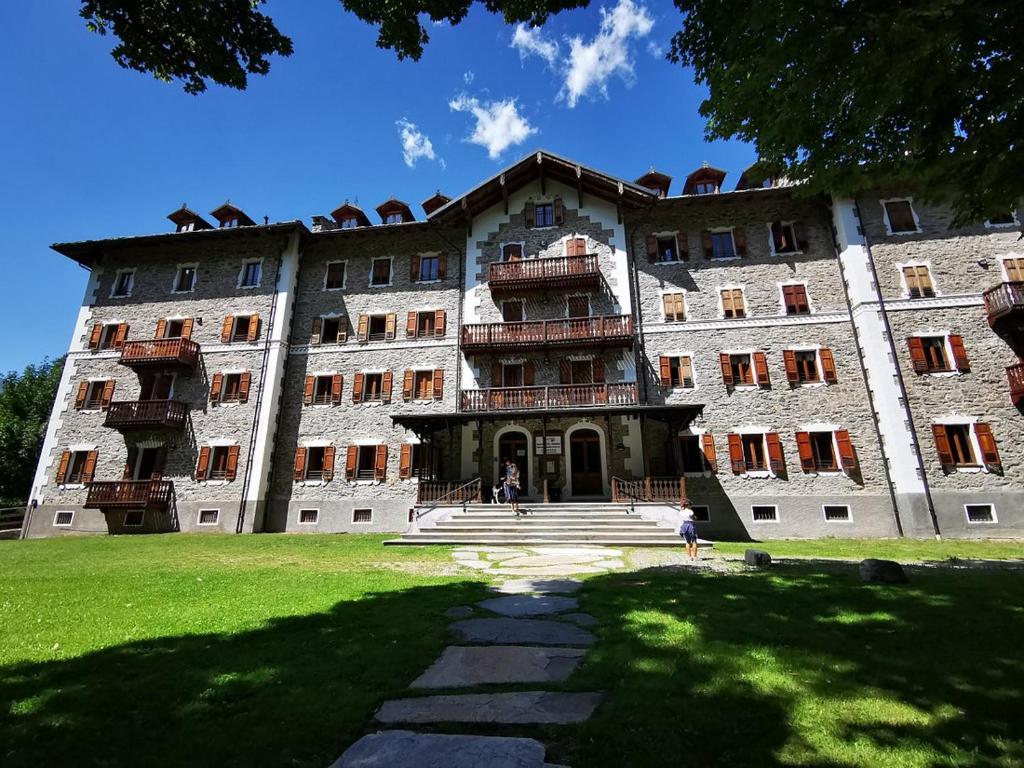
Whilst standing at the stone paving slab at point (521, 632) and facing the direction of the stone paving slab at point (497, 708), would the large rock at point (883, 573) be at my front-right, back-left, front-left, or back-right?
back-left

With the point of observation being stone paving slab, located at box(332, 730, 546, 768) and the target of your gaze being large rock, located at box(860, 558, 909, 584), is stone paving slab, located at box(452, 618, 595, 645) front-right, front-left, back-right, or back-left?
front-left

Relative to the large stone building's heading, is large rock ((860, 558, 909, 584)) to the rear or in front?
in front

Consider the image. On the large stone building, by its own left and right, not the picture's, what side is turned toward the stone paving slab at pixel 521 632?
front

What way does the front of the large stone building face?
toward the camera

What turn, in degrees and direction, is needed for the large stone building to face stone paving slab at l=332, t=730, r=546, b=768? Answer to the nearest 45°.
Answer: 0° — it already faces it

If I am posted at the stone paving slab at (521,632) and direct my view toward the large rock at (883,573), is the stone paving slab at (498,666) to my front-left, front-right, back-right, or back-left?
back-right

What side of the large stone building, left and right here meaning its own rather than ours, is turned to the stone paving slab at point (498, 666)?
front

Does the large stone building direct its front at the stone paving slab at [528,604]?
yes

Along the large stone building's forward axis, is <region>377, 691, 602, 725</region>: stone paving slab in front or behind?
in front
